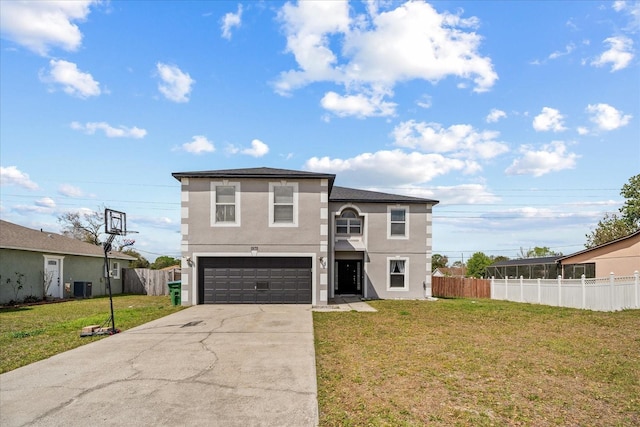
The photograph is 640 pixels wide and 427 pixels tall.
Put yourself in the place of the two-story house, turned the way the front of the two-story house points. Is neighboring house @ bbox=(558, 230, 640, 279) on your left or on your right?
on your left

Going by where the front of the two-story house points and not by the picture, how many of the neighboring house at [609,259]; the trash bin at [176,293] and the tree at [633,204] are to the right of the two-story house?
1

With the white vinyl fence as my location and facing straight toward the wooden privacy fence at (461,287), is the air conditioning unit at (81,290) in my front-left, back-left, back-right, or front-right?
front-left

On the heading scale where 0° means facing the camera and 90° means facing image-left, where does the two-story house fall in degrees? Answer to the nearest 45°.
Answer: approximately 0°

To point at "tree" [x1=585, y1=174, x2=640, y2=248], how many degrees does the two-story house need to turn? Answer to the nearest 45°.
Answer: approximately 135° to its left

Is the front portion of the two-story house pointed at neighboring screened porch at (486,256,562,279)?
no

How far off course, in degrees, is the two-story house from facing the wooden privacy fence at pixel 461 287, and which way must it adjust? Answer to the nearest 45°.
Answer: approximately 135° to its left

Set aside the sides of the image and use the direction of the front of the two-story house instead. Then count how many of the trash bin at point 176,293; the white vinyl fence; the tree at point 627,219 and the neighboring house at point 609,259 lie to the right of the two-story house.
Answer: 1

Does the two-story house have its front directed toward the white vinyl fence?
no
